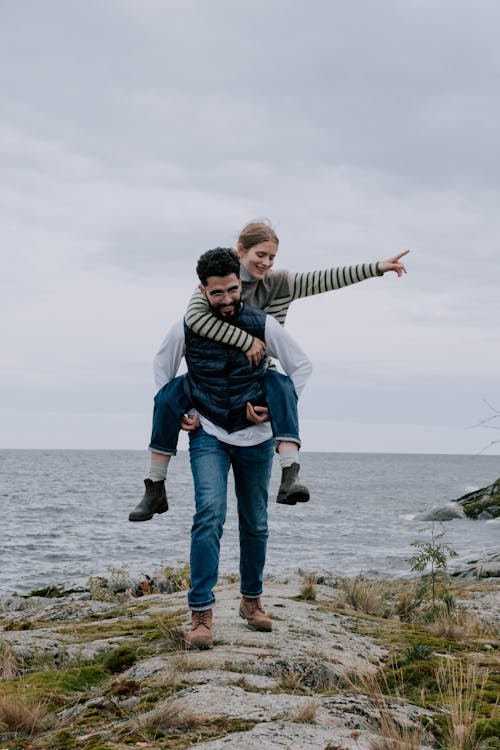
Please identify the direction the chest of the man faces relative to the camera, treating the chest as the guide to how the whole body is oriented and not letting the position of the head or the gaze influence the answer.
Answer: toward the camera

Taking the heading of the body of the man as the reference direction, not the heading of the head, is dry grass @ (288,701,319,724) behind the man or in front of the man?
in front

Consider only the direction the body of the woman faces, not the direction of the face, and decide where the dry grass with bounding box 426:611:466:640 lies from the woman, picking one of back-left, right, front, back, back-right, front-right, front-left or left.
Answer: back-left

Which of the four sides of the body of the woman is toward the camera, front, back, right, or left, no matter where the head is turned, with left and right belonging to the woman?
front

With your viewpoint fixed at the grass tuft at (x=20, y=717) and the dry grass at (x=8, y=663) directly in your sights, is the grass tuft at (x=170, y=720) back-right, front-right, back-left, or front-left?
back-right

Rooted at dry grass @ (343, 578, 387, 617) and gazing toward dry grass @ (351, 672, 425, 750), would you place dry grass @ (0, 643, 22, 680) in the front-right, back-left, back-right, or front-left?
front-right
